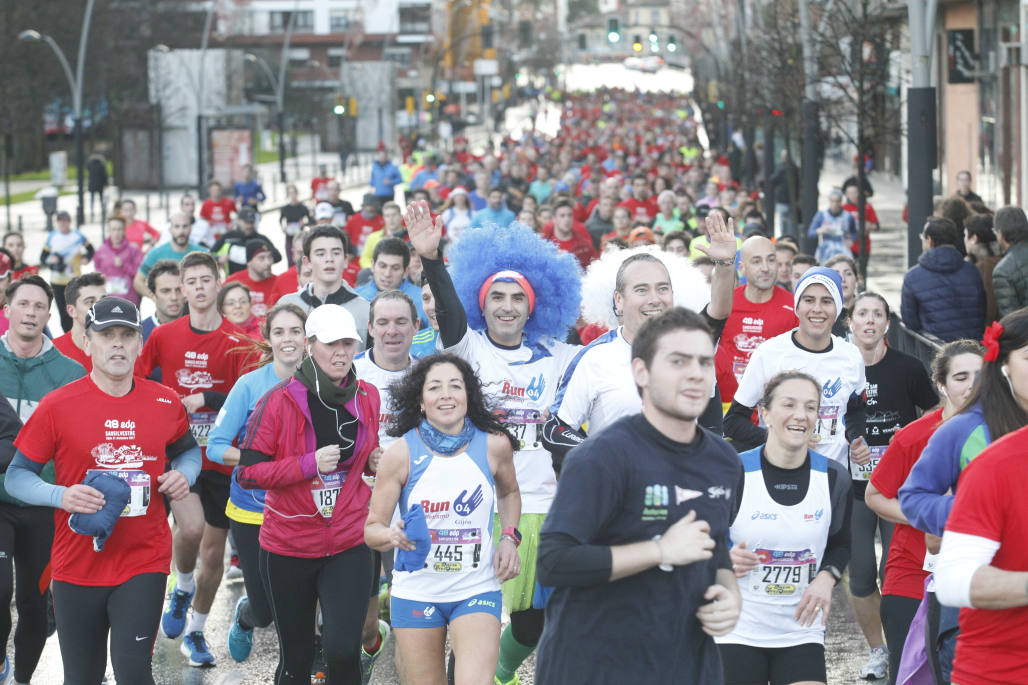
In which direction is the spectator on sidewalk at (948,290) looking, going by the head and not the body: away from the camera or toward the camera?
away from the camera

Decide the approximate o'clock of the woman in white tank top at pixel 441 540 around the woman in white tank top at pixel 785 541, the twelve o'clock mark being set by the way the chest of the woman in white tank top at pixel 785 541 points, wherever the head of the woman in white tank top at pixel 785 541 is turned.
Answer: the woman in white tank top at pixel 441 540 is roughly at 3 o'clock from the woman in white tank top at pixel 785 541.

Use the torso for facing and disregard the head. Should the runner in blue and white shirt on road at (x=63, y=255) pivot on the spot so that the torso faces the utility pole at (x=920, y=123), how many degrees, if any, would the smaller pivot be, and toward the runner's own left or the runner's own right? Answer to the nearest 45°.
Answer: approximately 45° to the runner's own left

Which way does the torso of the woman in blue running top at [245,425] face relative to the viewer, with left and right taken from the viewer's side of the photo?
facing the viewer and to the right of the viewer

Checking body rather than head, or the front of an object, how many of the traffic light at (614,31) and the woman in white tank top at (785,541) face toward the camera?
2

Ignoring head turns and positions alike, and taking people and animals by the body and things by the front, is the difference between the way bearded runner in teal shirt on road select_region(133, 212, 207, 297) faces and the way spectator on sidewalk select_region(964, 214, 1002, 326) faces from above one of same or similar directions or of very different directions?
very different directions
